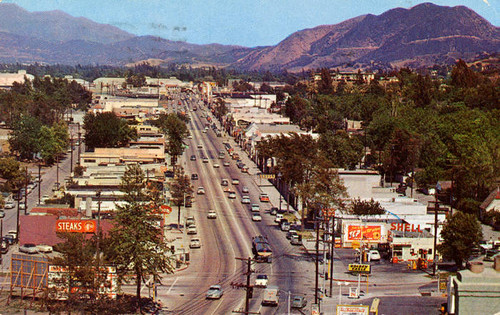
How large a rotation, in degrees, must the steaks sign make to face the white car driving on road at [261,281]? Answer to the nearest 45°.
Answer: approximately 45° to its left

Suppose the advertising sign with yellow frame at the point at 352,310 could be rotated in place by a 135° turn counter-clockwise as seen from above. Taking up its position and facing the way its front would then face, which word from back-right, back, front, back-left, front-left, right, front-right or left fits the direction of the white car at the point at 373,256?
front-left

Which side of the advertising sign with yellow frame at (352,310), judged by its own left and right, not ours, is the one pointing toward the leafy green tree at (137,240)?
right

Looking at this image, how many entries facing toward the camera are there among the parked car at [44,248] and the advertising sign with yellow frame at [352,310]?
1

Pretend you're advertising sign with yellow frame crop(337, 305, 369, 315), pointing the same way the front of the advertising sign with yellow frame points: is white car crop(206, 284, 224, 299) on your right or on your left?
on your right

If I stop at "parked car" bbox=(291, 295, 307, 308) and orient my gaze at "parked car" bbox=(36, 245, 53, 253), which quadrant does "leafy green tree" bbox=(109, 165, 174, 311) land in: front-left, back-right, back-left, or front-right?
front-left

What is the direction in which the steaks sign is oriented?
toward the camera

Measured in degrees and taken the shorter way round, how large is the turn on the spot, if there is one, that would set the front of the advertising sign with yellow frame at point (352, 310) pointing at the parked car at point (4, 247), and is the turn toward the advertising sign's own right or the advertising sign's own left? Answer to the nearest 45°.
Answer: approximately 135° to the advertising sign's own right

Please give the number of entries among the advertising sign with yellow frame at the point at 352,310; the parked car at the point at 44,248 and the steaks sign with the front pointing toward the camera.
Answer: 2

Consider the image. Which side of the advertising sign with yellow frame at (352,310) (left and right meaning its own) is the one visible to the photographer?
front
